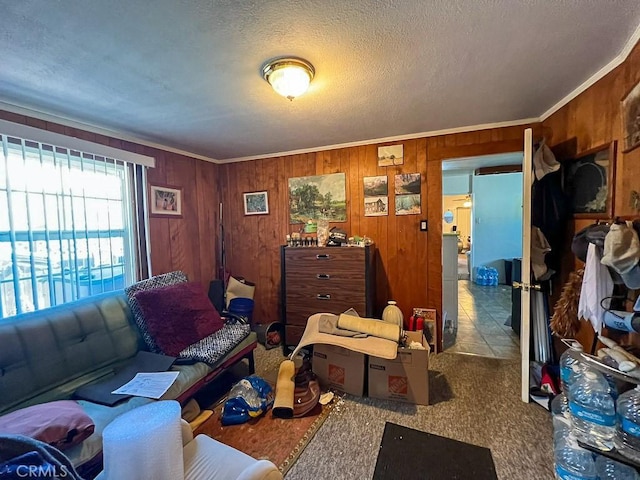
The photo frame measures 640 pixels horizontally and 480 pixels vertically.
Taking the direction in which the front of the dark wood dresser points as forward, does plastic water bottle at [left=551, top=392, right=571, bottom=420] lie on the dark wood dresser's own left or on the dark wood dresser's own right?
on the dark wood dresser's own left

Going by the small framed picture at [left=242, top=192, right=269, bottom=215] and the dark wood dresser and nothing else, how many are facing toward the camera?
2

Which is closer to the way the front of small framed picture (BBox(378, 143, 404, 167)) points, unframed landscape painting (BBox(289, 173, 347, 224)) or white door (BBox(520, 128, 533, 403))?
the white door

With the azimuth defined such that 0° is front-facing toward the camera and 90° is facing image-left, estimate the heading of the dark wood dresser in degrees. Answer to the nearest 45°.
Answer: approximately 0°

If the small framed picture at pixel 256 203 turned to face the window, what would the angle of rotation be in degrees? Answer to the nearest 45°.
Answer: approximately 45° to its right

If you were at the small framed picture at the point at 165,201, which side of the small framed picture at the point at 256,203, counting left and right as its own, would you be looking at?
right

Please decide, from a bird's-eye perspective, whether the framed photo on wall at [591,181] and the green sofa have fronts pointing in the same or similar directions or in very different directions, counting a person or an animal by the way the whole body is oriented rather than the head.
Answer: very different directions

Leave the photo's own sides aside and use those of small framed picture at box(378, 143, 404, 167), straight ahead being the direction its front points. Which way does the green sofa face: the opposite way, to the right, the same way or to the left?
to the left

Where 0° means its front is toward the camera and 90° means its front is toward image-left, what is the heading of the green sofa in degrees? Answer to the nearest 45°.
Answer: approximately 315°

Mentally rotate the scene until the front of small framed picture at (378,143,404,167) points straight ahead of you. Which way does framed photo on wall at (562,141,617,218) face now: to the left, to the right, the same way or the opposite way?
to the right
